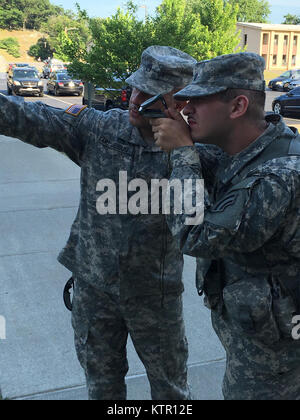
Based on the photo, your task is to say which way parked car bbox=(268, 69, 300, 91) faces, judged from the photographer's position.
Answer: facing the viewer and to the left of the viewer

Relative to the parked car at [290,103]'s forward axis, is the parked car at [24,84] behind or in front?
in front

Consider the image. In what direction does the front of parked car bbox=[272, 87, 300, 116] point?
to the viewer's left

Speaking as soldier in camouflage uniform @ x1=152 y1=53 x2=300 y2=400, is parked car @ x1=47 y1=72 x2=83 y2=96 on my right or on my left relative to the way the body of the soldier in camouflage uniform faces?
on my right

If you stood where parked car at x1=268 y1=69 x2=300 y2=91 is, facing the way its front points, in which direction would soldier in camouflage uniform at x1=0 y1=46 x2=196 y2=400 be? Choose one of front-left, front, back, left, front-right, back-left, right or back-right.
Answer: front-left

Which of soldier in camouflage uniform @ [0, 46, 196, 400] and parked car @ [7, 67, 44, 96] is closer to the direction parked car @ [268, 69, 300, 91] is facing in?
the parked car

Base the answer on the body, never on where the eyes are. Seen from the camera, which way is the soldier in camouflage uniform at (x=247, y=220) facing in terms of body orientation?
to the viewer's left

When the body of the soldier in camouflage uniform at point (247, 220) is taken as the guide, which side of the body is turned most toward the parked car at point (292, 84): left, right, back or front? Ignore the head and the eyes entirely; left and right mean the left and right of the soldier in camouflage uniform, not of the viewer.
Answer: right

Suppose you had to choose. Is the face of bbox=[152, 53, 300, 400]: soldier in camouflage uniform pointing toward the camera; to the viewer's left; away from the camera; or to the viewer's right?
to the viewer's left

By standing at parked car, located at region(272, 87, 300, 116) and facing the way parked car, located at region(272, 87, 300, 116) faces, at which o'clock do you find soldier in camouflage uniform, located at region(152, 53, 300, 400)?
The soldier in camouflage uniform is roughly at 9 o'clock from the parked car.
